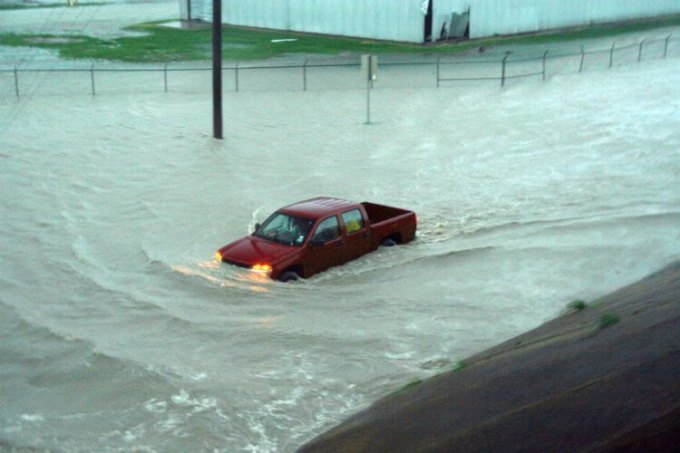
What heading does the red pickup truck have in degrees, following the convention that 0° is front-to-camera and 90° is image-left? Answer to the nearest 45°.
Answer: approximately 45°

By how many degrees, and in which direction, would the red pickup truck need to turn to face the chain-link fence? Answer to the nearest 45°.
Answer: approximately 135° to its right

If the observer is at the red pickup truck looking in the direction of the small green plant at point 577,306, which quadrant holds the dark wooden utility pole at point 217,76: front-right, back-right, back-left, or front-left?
back-left

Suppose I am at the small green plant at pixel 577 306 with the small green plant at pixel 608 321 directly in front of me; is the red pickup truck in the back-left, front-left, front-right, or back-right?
back-right

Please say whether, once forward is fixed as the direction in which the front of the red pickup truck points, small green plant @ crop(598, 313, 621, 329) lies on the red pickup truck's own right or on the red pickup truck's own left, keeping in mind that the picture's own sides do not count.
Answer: on the red pickup truck's own left

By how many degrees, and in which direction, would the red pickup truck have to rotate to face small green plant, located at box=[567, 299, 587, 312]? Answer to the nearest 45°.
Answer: approximately 90° to its left

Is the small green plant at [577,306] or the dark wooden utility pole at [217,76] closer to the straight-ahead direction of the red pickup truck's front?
the small green plant

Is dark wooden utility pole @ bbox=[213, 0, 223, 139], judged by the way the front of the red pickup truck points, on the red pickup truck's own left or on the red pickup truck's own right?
on the red pickup truck's own right
